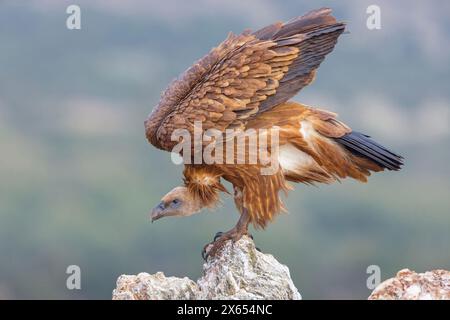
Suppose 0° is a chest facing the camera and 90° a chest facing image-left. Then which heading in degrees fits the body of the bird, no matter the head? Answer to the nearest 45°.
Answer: approximately 90°
